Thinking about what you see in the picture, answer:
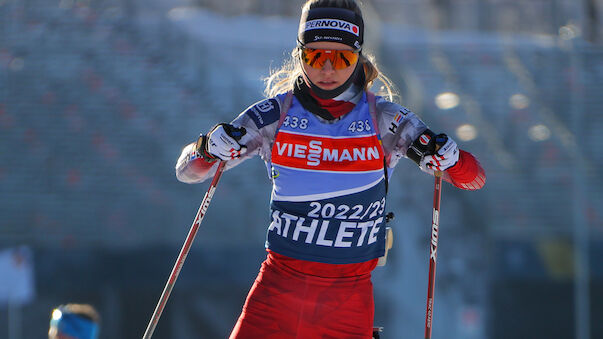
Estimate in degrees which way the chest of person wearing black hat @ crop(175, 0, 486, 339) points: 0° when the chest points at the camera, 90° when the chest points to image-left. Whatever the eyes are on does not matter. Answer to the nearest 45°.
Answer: approximately 0°

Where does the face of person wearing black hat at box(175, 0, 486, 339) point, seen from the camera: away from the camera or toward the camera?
toward the camera

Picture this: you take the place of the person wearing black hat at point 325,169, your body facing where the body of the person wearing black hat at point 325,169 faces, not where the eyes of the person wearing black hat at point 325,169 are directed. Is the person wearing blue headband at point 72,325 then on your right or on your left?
on your right
